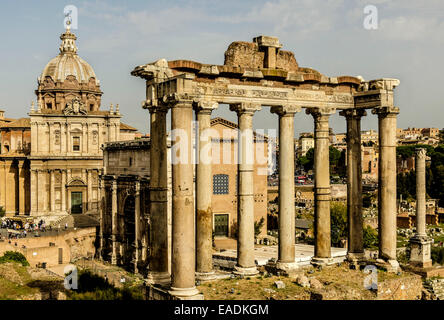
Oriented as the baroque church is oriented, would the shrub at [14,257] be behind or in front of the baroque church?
in front

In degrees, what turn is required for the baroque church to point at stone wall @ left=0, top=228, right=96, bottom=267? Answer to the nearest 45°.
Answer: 0° — it already faces it

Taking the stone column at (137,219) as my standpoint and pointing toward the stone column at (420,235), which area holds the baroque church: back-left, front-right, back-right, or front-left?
back-left

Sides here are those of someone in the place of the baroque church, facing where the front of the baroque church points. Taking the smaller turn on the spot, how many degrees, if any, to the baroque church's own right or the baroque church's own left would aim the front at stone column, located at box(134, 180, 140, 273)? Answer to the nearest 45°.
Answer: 0° — it already faces it

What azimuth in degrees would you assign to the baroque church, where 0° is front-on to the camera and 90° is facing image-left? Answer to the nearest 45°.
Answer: approximately 0°

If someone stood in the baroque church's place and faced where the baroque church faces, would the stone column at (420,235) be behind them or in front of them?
in front
